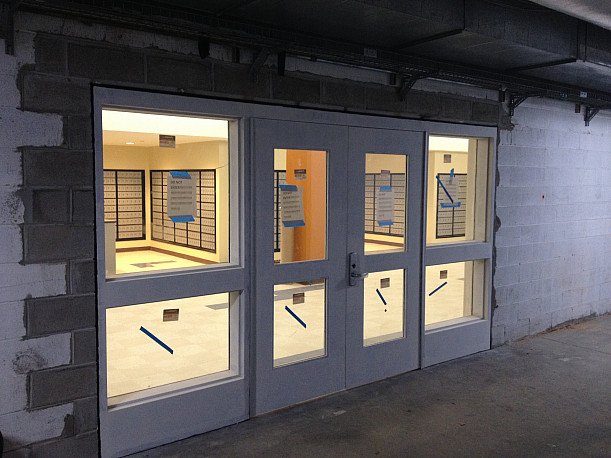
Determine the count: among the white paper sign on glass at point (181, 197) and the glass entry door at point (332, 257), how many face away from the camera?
0

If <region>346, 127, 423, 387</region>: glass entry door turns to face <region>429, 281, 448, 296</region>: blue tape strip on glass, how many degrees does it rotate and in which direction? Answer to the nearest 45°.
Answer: approximately 90° to its left

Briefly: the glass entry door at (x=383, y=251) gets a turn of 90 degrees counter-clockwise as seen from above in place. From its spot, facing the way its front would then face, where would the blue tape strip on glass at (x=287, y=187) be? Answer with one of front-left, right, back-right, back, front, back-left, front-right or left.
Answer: back

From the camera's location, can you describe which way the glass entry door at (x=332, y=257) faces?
facing the viewer and to the right of the viewer

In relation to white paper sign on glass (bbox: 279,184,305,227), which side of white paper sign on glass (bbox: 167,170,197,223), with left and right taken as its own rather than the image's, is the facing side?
left

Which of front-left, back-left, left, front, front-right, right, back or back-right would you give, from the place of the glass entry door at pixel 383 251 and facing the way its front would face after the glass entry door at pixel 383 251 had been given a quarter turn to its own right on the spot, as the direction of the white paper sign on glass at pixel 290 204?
front

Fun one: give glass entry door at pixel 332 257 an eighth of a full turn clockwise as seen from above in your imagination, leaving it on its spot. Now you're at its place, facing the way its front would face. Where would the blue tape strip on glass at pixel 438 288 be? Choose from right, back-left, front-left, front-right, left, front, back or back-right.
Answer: back-left

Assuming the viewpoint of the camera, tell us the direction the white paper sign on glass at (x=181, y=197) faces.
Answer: facing the viewer

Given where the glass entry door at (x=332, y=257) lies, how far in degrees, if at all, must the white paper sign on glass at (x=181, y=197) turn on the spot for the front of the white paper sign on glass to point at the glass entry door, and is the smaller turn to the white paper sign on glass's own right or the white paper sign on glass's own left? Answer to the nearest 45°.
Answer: approximately 90° to the white paper sign on glass's own left

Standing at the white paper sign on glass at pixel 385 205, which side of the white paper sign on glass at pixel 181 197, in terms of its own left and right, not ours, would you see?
left

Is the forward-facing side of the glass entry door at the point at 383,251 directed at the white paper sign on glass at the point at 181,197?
no

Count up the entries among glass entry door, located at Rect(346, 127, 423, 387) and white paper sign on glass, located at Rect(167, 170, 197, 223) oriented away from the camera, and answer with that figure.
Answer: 0

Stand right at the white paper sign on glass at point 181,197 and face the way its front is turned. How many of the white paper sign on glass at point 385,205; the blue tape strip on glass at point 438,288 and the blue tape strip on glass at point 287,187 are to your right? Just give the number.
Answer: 0

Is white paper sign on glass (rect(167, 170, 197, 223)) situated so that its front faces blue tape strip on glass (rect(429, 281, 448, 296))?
no

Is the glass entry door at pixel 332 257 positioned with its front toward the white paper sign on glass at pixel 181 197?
no
